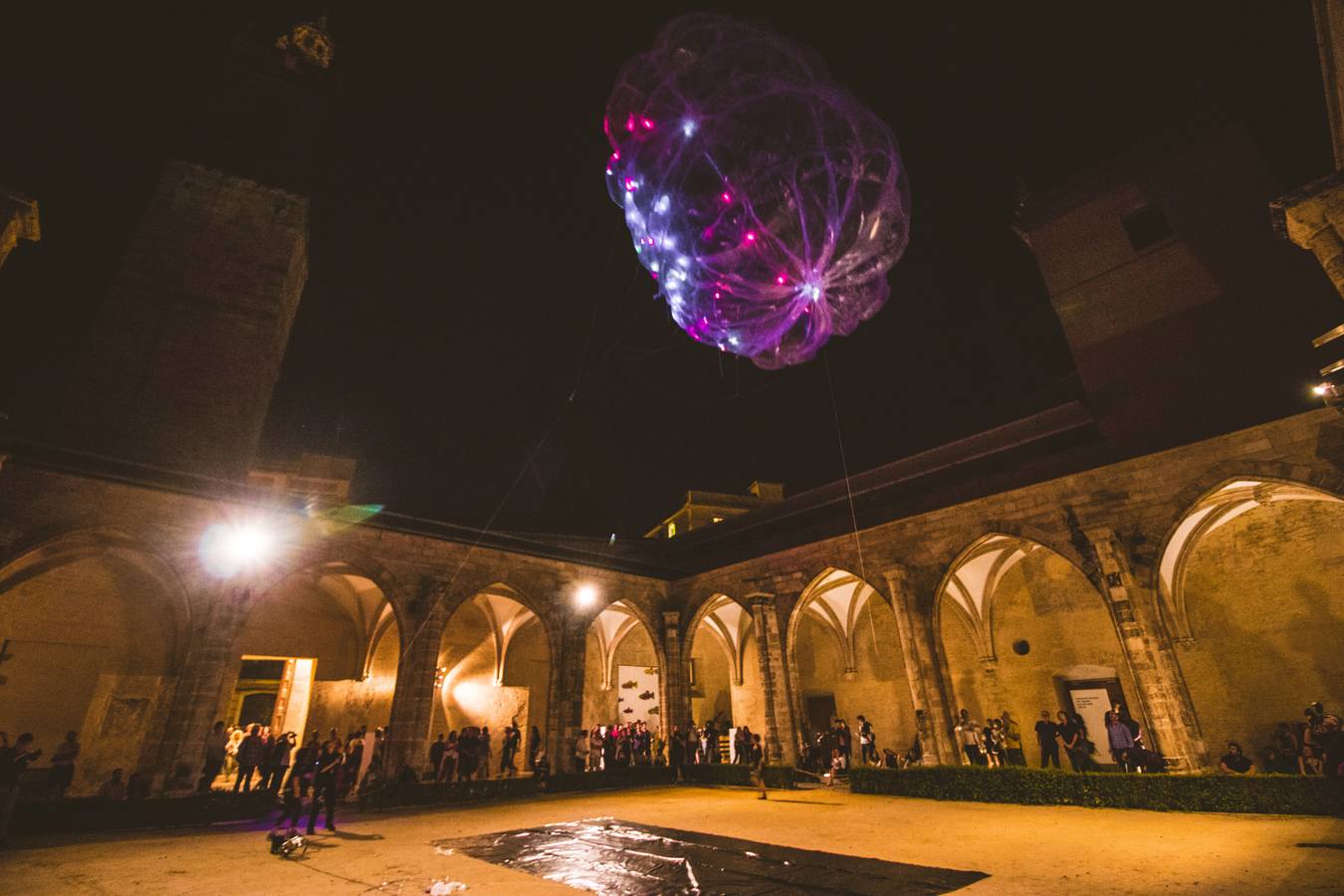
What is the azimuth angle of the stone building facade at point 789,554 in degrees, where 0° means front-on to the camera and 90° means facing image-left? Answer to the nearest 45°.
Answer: approximately 0°

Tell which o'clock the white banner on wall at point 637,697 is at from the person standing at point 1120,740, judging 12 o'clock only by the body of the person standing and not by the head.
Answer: The white banner on wall is roughly at 2 o'clock from the person standing.

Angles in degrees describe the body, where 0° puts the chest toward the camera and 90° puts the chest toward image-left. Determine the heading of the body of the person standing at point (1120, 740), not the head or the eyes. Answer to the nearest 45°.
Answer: approximately 45°

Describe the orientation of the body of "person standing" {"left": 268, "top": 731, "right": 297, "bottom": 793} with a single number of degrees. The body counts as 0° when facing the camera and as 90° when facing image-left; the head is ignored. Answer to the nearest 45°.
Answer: approximately 315°
